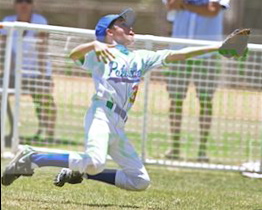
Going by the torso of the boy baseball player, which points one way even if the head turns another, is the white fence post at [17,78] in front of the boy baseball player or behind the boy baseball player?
behind
